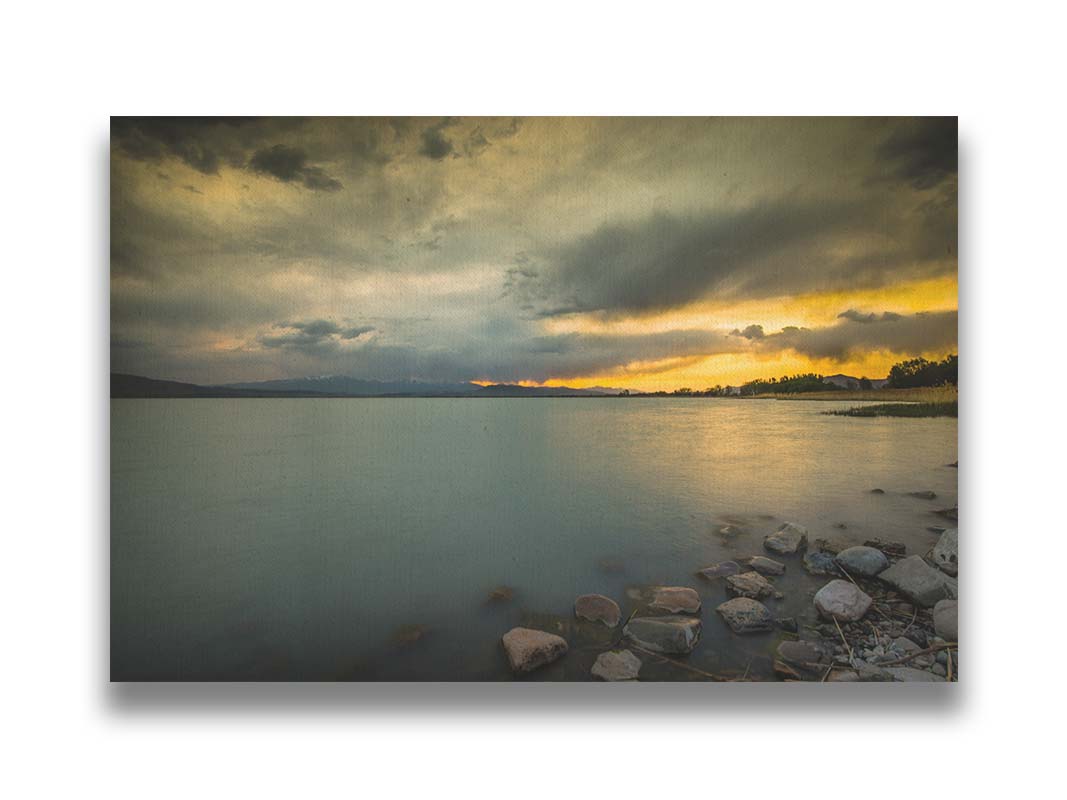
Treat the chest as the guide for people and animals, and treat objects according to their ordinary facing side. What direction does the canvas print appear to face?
toward the camera
